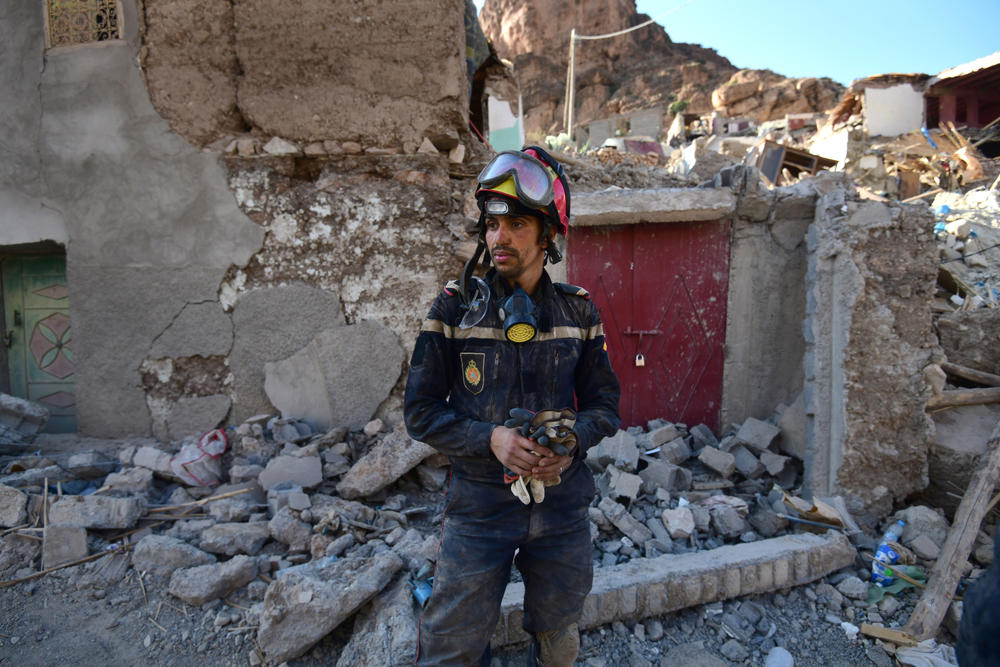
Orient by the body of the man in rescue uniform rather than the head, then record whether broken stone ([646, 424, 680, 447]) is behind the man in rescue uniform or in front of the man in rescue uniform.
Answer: behind

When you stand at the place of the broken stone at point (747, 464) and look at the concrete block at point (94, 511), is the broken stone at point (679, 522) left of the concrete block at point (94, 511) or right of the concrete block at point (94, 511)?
left

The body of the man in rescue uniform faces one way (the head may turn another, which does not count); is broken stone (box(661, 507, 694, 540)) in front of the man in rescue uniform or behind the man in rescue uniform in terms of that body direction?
behind

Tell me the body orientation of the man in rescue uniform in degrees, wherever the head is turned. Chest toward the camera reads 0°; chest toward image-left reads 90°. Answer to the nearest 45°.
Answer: approximately 0°
